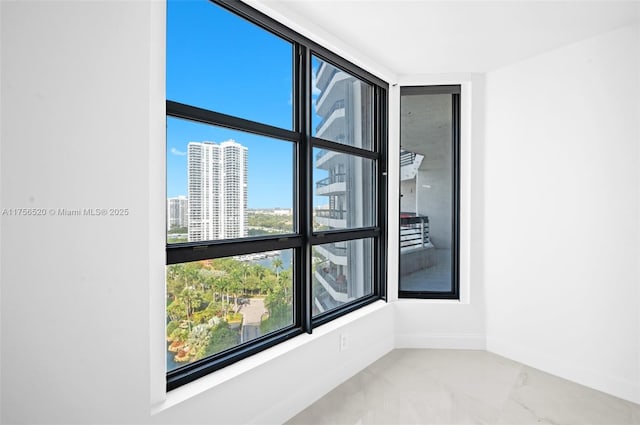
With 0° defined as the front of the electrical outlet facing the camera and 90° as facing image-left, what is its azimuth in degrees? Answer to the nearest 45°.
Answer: approximately 315°

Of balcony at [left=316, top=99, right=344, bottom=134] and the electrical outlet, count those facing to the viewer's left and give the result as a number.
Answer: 1

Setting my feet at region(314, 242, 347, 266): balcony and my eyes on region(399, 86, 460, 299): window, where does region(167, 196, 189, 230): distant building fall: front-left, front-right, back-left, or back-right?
back-right

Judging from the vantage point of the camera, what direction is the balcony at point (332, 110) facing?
facing to the left of the viewer

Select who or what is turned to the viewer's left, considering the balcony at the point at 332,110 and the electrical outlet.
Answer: the balcony
